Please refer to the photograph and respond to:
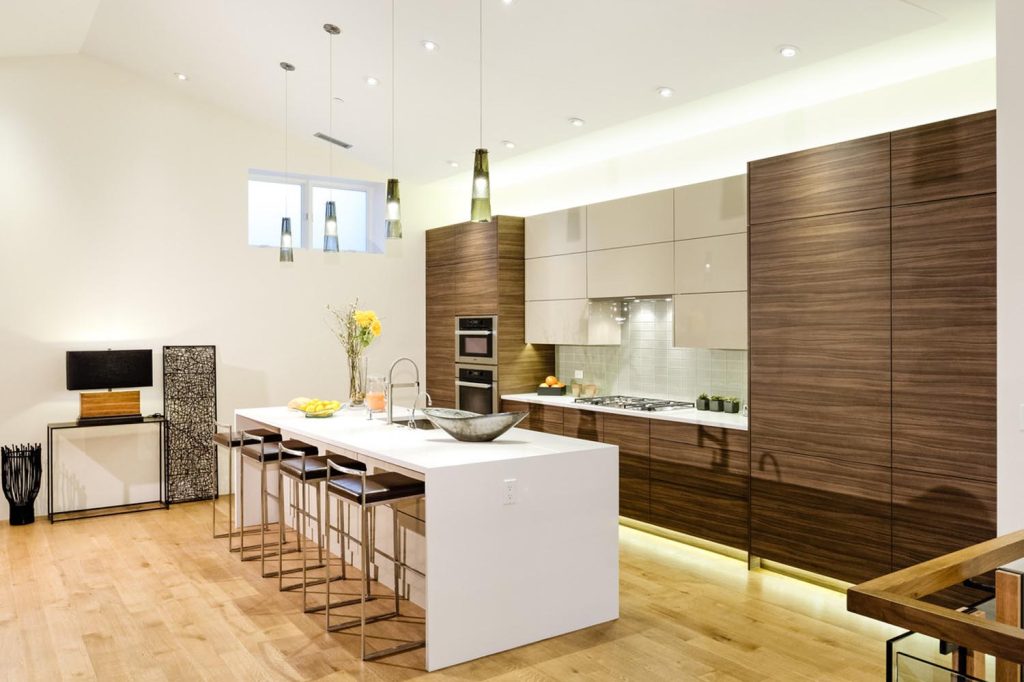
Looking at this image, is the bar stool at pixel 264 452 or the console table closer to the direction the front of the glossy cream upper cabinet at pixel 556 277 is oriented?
the bar stool

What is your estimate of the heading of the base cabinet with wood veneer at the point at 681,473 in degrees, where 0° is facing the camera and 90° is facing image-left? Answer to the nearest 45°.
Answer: approximately 45°

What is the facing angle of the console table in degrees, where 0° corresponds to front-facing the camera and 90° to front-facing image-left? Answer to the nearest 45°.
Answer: approximately 315°

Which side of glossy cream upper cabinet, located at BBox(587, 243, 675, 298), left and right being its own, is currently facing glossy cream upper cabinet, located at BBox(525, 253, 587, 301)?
right

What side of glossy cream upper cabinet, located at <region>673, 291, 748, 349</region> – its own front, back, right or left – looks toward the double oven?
right

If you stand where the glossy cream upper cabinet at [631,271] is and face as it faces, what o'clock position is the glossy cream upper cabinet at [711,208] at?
the glossy cream upper cabinet at [711,208] is roughly at 9 o'clock from the glossy cream upper cabinet at [631,271].

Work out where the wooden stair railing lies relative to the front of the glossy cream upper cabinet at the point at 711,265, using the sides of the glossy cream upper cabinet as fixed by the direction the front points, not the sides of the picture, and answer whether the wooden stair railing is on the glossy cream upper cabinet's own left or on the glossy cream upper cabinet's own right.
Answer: on the glossy cream upper cabinet's own left
